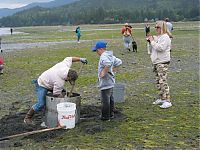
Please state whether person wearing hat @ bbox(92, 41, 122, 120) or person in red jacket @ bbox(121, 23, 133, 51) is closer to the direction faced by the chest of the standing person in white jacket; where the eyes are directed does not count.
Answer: the person wearing hat

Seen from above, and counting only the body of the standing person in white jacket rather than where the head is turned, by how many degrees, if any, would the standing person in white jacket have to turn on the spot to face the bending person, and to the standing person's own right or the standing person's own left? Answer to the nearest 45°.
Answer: approximately 45° to the standing person's own left

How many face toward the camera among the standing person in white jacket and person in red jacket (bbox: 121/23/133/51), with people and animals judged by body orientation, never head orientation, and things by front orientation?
1

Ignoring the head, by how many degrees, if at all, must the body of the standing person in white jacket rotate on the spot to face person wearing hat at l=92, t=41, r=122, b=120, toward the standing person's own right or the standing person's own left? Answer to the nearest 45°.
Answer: approximately 45° to the standing person's own left

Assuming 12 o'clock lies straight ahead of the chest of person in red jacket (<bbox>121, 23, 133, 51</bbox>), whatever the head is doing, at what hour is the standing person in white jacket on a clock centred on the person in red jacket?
The standing person in white jacket is roughly at 12 o'clock from the person in red jacket.

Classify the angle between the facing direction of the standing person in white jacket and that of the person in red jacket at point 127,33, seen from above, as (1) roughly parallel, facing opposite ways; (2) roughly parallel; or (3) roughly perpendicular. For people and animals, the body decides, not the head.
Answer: roughly perpendicular

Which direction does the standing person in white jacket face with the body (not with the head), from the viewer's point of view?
to the viewer's left

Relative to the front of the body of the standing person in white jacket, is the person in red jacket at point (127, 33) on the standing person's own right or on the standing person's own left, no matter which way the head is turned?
on the standing person's own right

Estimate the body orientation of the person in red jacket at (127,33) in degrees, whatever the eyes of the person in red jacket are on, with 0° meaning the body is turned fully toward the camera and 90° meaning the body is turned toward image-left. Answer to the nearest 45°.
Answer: approximately 0°
